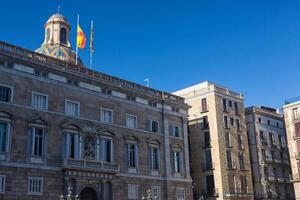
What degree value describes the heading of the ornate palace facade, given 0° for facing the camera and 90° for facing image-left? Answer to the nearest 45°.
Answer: approximately 315°
